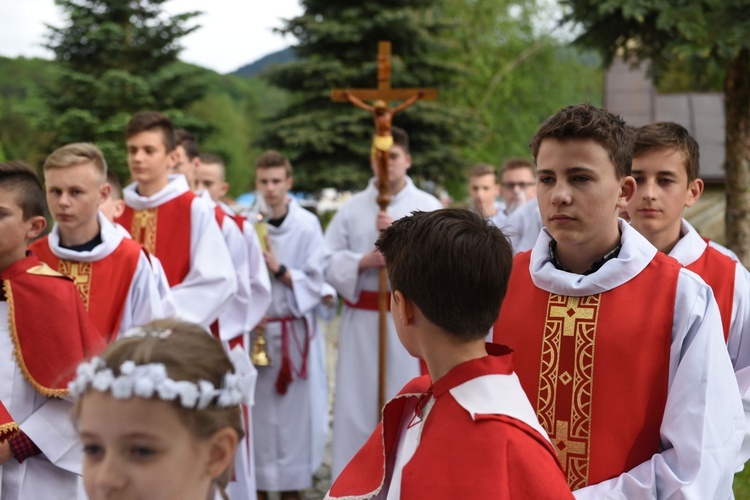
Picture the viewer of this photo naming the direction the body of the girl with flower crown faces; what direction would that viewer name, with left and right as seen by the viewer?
facing the viewer and to the left of the viewer

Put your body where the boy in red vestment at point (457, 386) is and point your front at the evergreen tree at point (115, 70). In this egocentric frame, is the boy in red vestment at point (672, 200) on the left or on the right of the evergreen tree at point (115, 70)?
right

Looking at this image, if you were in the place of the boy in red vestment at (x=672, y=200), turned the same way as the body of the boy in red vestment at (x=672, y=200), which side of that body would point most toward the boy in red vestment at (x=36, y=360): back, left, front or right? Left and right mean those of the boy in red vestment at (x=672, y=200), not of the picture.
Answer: front

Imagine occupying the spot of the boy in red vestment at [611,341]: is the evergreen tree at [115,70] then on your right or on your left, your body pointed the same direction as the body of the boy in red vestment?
on your right

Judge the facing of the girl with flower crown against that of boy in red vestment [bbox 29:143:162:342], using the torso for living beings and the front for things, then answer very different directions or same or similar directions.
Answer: same or similar directions

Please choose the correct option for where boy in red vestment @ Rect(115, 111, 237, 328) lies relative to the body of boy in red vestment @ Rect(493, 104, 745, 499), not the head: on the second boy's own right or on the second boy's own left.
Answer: on the second boy's own right

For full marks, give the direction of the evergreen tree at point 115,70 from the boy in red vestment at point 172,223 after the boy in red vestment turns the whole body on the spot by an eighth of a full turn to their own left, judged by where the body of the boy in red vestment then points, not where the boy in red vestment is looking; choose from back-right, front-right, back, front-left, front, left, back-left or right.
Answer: back

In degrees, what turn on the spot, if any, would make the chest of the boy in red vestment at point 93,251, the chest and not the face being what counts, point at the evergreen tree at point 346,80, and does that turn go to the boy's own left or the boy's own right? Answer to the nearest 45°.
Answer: approximately 135° to the boy's own right

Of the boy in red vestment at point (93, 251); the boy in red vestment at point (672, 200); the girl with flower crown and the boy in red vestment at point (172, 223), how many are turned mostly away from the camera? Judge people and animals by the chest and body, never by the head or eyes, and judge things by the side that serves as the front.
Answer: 0

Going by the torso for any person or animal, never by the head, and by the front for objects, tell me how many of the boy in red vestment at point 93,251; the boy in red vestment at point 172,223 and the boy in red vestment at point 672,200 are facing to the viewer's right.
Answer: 0

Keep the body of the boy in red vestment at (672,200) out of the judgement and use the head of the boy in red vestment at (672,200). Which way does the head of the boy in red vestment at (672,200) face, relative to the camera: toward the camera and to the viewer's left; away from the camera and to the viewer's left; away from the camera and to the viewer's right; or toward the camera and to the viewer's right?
toward the camera and to the viewer's left

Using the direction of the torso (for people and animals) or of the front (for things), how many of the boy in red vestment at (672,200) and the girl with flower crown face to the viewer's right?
0

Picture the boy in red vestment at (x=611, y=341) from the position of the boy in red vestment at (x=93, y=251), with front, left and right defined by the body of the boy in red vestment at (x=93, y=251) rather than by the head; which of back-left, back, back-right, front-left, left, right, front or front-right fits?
left

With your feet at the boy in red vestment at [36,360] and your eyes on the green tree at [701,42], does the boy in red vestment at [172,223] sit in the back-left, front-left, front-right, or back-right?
front-left
